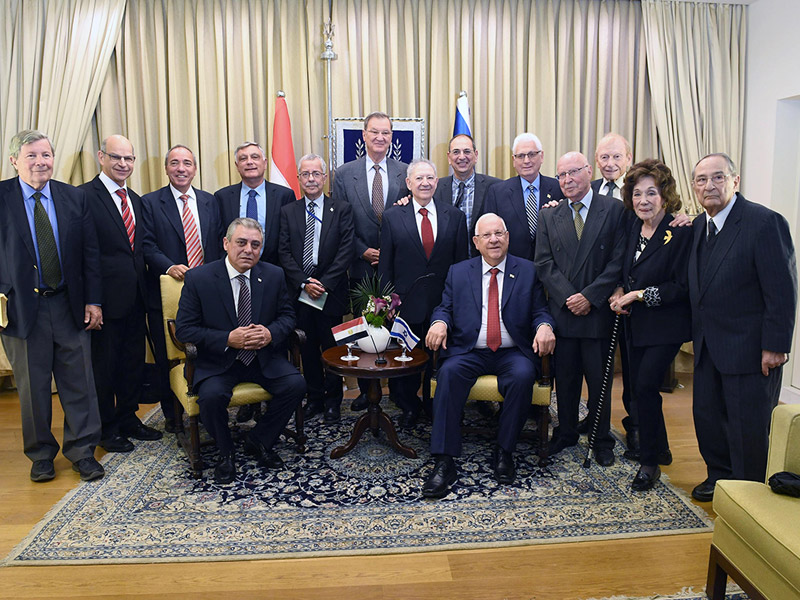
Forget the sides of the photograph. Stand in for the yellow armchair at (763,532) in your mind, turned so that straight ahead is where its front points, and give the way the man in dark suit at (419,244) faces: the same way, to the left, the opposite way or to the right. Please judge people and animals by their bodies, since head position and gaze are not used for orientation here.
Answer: to the left

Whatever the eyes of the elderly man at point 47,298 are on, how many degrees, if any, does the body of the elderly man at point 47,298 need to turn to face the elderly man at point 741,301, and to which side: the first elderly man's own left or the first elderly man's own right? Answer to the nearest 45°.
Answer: approximately 45° to the first elderly man's own left

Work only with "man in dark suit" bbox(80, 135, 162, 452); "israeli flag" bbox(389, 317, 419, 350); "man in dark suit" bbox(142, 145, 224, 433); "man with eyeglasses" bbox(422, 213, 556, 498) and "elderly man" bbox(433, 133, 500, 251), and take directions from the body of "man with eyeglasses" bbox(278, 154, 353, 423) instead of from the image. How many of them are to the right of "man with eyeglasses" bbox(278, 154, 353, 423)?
2

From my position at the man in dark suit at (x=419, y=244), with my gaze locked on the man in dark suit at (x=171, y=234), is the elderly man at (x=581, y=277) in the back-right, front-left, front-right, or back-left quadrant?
back-left

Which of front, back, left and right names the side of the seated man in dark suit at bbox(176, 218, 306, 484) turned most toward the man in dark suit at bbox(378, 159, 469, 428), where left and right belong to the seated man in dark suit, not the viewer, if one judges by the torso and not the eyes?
left

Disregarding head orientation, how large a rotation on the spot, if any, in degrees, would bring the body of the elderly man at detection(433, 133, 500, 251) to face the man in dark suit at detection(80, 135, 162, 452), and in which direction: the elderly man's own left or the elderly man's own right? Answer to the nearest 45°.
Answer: approximately 90° to the elderly man's own right

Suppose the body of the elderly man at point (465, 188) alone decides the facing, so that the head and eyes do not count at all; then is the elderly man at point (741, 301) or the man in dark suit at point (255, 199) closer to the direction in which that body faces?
the elderly man

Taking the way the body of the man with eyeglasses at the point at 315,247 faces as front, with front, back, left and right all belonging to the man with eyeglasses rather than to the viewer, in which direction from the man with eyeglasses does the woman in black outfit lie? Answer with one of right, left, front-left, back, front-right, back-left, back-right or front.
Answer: front-left

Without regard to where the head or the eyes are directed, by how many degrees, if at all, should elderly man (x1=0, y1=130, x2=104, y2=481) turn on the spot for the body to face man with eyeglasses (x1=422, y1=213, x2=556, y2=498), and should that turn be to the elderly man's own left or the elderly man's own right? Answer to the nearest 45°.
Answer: approximately 45° to the elderly man's own left
